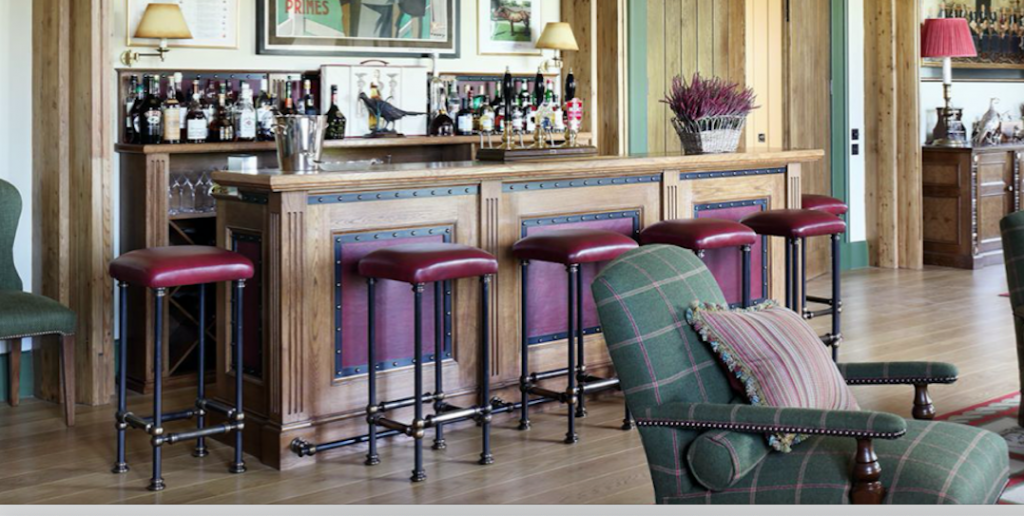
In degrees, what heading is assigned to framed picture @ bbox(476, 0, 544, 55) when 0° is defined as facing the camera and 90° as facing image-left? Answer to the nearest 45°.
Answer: approximately 0°

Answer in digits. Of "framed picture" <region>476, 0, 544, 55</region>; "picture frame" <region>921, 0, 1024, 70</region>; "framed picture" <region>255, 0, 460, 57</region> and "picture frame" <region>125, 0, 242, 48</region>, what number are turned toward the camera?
4

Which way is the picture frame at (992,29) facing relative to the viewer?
toward the camera

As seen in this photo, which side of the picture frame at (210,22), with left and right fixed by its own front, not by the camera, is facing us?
front

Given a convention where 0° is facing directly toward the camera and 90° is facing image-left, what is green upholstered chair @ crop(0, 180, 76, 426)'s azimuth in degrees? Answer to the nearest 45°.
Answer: approximately 315°

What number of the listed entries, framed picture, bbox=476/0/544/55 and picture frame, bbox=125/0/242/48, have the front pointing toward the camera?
2

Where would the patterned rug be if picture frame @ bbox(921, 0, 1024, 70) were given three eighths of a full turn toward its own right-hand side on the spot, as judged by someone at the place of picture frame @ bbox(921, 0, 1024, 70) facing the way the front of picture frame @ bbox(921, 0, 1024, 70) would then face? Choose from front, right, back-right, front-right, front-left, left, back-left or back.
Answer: back-left

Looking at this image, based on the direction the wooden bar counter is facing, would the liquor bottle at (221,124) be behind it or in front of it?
behind

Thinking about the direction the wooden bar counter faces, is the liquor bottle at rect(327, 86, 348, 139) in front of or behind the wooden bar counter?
behind
